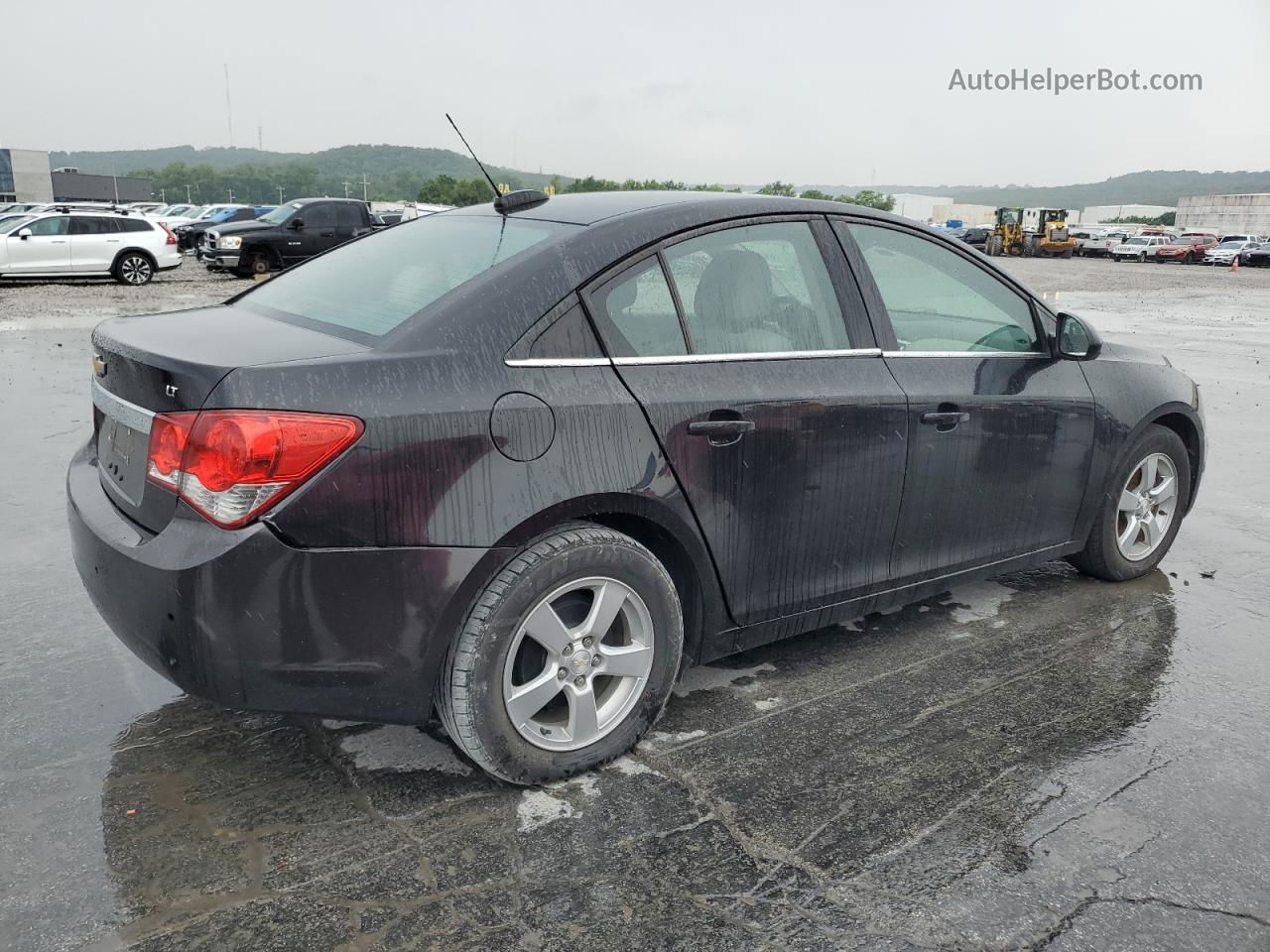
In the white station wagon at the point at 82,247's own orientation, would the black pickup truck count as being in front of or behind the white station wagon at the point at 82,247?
behind

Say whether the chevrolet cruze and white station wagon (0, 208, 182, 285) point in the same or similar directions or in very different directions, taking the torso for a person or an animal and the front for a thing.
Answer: very different directions

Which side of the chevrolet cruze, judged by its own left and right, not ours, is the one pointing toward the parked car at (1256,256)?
front

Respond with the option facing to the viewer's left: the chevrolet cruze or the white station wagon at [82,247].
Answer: the white station wagon

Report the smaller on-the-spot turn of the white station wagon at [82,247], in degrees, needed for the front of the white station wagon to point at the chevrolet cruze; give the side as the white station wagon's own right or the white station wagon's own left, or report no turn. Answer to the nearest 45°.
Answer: approximately 90° to the white station wagon's own left

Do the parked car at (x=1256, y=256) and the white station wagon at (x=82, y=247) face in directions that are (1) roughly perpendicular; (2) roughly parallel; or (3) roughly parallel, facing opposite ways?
roughly parallel

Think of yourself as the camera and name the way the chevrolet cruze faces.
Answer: facing away from the viewer and to the right of the viewer

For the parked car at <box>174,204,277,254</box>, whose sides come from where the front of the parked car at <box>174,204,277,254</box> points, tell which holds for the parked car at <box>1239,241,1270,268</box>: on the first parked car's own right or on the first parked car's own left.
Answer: on the first parked car's own left

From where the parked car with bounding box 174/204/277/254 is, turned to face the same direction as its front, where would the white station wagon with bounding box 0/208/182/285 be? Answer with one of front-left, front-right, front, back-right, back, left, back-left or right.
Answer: front-left

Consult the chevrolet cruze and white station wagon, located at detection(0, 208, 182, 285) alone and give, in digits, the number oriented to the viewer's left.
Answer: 1

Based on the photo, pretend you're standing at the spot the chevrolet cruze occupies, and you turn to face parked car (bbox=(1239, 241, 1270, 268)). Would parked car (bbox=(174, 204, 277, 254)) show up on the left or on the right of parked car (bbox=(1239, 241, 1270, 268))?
left

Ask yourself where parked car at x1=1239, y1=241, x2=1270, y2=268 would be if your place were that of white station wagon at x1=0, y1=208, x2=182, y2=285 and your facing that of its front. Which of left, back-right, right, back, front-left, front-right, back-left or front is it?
back

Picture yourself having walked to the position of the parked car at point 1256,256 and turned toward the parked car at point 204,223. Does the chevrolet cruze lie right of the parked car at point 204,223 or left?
left

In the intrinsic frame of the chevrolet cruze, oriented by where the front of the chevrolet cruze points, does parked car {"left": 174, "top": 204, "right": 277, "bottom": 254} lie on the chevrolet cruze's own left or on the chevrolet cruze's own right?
on the chevrolet cruze's own left

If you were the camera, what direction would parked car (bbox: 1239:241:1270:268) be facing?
facing the viewer and to the left of the viewer

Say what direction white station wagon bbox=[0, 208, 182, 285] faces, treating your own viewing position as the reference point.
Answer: facing to the left of the viewer
